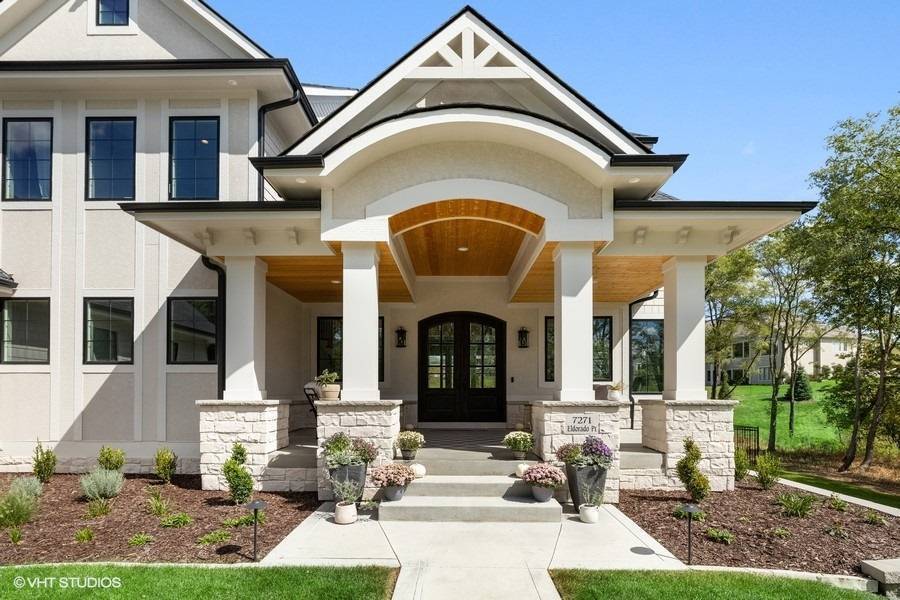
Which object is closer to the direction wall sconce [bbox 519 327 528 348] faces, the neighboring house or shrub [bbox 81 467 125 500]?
the shrub

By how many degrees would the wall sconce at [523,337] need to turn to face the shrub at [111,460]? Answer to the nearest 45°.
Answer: approximately 45° to its right

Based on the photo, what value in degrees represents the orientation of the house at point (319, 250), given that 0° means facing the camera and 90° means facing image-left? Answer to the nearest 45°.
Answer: approximately 0°

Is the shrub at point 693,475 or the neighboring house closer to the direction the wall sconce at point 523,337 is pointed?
the shrub

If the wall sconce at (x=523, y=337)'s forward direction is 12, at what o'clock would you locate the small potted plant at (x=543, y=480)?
The small potted plant is roughly at 12 o'clock from the wall sconce.

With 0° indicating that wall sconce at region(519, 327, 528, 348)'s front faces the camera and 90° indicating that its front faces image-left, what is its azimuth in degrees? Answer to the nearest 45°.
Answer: approximately 0°

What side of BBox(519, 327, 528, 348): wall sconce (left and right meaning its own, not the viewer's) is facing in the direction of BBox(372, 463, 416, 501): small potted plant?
front

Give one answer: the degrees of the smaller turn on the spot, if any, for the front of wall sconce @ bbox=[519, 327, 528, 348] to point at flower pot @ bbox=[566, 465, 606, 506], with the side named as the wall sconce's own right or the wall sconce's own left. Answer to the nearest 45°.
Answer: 0° — it already faces it
